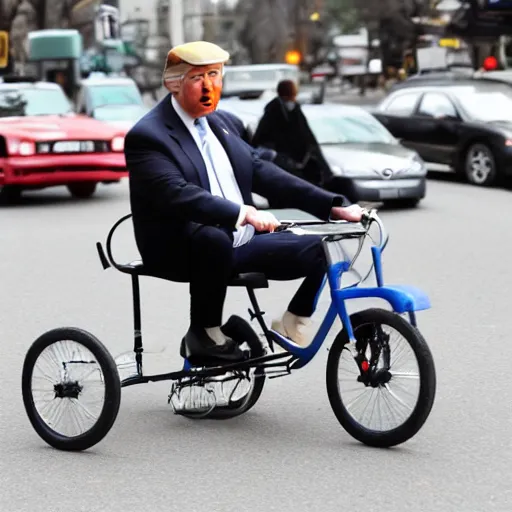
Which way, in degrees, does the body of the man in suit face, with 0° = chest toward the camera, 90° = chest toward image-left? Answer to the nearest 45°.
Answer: approximately 315°

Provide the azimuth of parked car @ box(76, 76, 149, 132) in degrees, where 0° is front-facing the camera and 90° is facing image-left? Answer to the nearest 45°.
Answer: approximately 315°

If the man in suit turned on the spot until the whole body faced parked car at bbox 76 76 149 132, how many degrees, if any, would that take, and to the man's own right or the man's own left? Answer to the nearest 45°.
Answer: approximately 135° to the man's own left

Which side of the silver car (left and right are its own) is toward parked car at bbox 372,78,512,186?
left

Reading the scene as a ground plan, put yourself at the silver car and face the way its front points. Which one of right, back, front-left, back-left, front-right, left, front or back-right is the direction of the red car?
back-right
